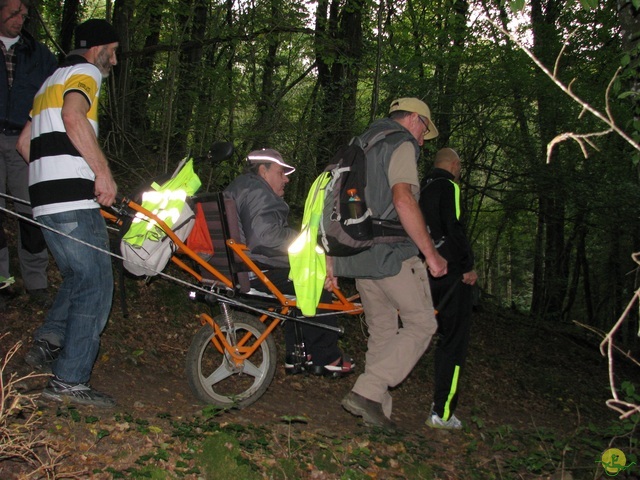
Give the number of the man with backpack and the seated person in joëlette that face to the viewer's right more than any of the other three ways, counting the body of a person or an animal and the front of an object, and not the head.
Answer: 2

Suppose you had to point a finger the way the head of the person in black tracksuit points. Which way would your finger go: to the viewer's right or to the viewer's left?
to the viewer's right

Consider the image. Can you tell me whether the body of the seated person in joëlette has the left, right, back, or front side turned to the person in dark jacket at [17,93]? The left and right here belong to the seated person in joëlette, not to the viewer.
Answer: back

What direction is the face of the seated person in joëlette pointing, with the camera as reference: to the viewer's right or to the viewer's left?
to the viewer's right

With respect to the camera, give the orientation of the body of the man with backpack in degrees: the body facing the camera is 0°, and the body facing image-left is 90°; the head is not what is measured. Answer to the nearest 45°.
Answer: approximately 270°

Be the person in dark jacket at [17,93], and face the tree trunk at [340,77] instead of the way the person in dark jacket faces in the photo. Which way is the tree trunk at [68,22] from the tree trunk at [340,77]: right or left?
left

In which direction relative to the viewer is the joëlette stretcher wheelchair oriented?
to the viewer's right

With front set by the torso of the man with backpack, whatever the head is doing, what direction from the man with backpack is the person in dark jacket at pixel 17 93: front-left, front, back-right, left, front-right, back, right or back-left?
back

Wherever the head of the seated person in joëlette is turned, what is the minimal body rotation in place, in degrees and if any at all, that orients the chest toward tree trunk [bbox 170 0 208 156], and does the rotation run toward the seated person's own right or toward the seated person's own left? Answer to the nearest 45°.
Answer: approximately 90° to the seated person's own left

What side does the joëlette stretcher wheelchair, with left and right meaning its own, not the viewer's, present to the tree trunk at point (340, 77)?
left

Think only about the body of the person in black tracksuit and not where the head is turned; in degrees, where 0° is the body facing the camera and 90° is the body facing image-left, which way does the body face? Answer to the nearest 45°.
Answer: approximately 225°

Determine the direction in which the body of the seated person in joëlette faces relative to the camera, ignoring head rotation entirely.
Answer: to the viewer's right
